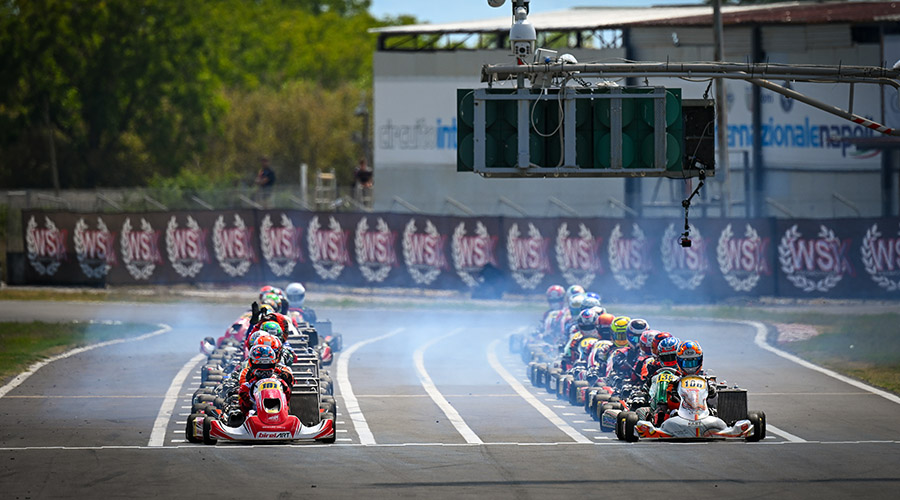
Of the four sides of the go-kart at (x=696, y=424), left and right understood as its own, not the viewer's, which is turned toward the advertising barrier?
back

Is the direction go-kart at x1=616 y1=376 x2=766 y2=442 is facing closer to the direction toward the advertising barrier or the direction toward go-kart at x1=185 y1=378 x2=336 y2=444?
the go-kart

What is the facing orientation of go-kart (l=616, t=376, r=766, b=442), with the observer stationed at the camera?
facing the viewer

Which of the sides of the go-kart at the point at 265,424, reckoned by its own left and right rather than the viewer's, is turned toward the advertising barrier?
back

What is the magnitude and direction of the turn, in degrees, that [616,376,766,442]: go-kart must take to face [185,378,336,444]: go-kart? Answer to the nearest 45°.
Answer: approximately 90° to its right

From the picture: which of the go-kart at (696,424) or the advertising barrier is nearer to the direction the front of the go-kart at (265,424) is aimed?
the go-kart

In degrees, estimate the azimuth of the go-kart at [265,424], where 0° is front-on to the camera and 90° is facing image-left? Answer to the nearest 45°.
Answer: approximately 0°

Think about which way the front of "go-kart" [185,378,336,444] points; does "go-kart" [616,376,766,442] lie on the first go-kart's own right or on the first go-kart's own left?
on the first go-kart's own left

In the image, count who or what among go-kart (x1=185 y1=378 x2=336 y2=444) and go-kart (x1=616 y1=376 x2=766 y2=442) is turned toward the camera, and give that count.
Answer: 2

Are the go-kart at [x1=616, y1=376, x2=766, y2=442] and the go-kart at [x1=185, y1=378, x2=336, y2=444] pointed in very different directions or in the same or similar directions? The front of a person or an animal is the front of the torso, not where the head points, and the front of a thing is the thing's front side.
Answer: same or similar directions
